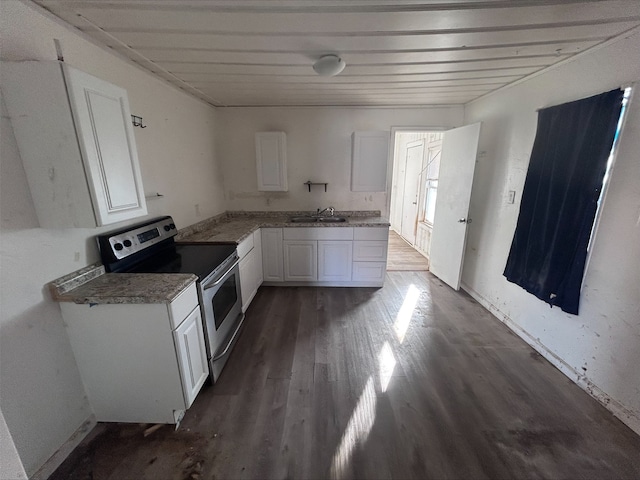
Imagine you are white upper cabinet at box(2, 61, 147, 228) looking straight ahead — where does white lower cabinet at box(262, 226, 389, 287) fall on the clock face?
The white lower cabinet is roughly at 10 o'clock from the white upper cabinet.

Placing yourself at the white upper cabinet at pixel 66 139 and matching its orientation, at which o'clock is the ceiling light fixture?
The ceiling light fixture is roughly at 11 o'clock from the white upper cabinet.

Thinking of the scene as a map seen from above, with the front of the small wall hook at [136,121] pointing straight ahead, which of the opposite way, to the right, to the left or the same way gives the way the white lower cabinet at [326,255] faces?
to the right

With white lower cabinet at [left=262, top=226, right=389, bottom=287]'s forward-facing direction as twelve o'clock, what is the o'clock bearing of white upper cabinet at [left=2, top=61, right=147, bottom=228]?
The white upper cabinet is roughly at 1 o'clock from the white lower cabinet.

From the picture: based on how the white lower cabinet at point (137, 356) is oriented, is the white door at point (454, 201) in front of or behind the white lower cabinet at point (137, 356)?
in front

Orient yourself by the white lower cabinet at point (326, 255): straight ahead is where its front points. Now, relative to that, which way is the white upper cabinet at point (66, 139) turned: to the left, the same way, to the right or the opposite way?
to the left

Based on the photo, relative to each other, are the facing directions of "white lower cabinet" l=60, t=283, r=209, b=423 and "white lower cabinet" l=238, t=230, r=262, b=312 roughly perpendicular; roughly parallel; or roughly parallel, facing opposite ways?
roughly parallel

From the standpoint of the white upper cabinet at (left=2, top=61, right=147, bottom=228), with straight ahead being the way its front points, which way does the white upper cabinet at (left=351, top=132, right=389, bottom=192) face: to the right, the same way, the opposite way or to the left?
to the right

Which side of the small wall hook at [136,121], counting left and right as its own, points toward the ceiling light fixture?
front

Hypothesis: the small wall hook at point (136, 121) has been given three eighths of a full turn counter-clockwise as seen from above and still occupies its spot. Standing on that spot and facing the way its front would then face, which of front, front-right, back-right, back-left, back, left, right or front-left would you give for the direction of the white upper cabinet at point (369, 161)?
right

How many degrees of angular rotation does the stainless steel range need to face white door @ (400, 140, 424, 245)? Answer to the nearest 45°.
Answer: approximately 45° to its left

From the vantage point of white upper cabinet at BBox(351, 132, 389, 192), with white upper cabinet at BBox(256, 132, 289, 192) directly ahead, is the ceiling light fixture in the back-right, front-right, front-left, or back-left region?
front-left

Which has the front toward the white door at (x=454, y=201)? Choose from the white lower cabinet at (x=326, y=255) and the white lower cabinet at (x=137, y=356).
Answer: the white lower cabinet at (x=137, y=356)

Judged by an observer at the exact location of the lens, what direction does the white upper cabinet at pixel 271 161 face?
facing the viewer

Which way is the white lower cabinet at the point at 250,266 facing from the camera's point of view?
to the viewer's right

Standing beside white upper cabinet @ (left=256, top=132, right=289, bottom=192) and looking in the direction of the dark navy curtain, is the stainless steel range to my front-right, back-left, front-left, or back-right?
front-right

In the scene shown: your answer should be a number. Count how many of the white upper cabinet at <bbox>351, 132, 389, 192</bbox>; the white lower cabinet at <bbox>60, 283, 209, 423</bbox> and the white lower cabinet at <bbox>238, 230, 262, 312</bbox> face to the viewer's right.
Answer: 2

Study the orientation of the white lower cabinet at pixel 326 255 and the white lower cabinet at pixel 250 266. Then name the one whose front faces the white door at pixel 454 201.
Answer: the white lower cabinet at pixel 250 266
